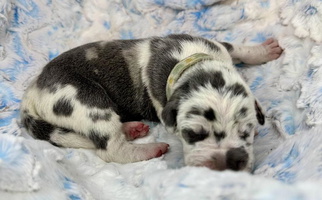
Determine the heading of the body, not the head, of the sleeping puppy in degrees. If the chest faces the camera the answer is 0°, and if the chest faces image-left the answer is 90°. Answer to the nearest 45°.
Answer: approximately 315°
